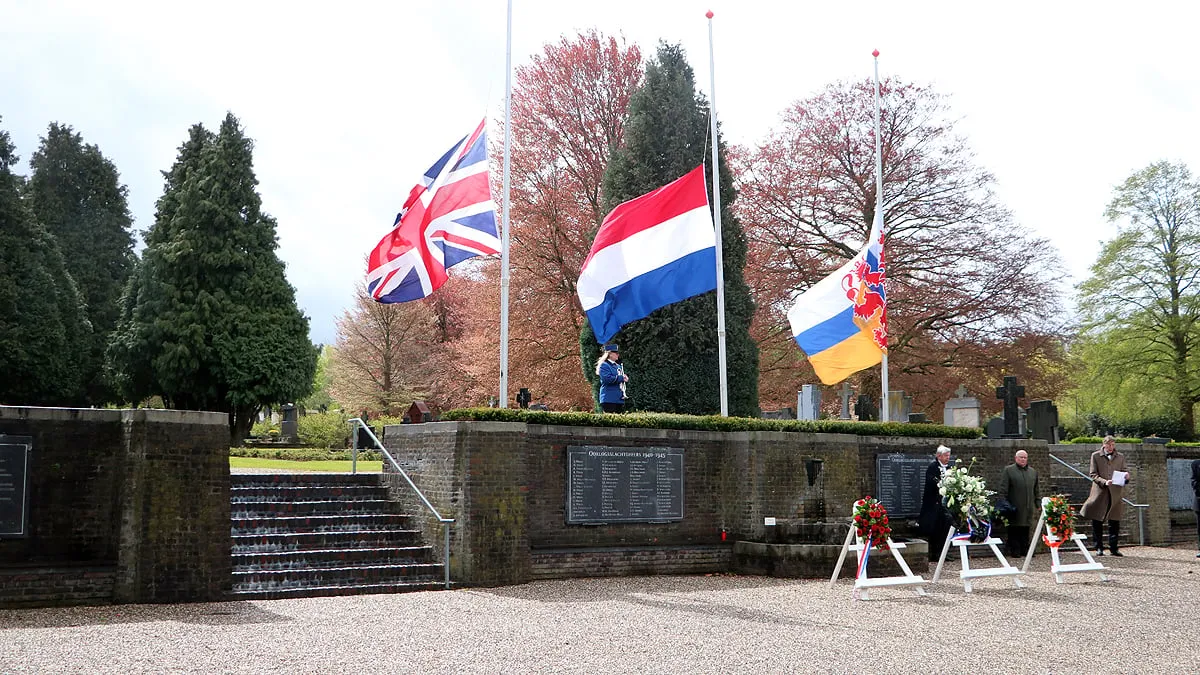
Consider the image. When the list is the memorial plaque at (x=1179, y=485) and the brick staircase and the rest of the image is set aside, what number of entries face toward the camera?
2

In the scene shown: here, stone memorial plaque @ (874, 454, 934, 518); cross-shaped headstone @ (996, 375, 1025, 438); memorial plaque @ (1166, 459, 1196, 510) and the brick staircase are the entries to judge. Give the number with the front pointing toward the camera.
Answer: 4

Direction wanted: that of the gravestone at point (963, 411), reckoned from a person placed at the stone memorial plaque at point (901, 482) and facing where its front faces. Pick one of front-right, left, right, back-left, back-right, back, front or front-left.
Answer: back

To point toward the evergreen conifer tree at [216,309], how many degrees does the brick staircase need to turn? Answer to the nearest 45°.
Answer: approximately 180°

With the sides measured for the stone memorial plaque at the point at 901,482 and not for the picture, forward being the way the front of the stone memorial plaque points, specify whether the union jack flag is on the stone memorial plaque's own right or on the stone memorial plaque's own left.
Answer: on the stone memorial plaque's own right

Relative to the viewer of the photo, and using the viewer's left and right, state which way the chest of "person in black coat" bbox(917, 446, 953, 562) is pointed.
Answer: facing the viewer and to the right of the viewer

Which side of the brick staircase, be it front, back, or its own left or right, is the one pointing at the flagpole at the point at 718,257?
left

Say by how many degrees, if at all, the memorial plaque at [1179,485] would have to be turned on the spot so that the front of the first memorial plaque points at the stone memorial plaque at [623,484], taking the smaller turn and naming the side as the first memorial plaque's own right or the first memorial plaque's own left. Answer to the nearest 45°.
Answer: approximately 45° to the first memorial plaque's own right

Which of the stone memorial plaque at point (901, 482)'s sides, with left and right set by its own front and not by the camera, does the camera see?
front

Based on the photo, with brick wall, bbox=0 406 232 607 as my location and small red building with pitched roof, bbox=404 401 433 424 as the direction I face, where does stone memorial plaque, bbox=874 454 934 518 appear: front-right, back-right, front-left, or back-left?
front-right

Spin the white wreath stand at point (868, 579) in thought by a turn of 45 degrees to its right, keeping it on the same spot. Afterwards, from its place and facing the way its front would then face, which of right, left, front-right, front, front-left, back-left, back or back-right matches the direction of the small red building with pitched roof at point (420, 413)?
back-right

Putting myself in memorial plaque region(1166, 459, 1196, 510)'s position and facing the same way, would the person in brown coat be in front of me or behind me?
in front

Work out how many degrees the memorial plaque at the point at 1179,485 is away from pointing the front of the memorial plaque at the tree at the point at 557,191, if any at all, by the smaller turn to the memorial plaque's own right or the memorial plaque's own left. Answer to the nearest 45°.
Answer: approximately 90° to the memorial plaque's own right

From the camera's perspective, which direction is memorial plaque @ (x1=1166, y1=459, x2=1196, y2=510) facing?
toward the camera
